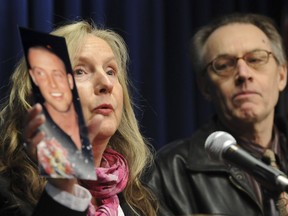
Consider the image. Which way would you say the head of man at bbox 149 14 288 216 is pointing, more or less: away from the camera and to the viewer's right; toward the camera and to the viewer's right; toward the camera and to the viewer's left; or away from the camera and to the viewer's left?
toward the camera and to the viewer's left

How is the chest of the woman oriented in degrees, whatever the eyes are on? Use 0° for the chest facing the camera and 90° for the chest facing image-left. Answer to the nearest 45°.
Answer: approximately 315°

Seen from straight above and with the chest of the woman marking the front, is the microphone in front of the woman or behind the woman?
in front

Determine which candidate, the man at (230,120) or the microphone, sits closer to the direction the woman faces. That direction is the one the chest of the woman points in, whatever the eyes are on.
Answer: the microphone

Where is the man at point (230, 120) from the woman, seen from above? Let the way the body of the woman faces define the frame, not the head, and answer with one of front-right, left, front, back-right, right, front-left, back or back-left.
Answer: left
